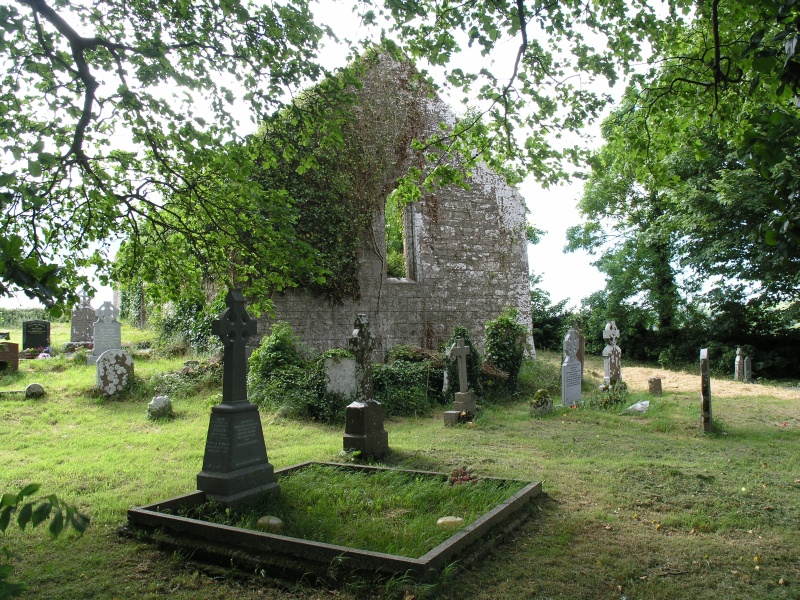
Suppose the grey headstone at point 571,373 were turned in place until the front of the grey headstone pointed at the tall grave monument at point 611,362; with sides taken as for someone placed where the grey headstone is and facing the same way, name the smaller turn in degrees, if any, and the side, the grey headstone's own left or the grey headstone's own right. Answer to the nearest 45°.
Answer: approximately 90° to the grey headstone's own left

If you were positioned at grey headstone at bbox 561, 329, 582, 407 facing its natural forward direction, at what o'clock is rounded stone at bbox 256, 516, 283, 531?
The rounded stone is roughly at 2 o'clock from the grey headstone.

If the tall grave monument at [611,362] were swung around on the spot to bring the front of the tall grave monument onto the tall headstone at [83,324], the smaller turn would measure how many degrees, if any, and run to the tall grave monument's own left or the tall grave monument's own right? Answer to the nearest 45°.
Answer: approximately 135° to the tall grave monument's own right

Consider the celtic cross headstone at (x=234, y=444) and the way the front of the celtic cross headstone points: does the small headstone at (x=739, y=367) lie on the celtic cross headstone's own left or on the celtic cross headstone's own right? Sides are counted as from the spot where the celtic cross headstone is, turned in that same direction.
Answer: on the celtic cross headstone's own left

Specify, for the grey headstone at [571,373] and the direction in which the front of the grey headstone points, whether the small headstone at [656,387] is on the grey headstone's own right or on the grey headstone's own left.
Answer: on the grey headstone's own left

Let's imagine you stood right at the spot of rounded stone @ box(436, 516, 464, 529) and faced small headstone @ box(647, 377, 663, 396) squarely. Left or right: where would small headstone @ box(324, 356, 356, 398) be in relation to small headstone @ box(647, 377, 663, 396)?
left

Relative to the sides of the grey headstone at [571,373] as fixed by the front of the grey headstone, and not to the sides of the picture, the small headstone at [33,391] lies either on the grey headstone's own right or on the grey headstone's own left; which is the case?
on the grey headstone's own right

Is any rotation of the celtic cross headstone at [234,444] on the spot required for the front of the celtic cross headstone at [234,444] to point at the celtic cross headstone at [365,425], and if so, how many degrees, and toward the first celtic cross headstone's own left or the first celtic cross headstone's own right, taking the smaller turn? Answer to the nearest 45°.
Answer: approximately 90° to the first celtic cross headstone's own left

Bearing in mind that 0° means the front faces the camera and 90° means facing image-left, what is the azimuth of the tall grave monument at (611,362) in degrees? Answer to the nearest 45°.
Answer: approximately 315°

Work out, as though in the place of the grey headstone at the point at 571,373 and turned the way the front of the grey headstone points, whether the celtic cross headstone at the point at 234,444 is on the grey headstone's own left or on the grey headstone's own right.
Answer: on the grey headstone's own right
